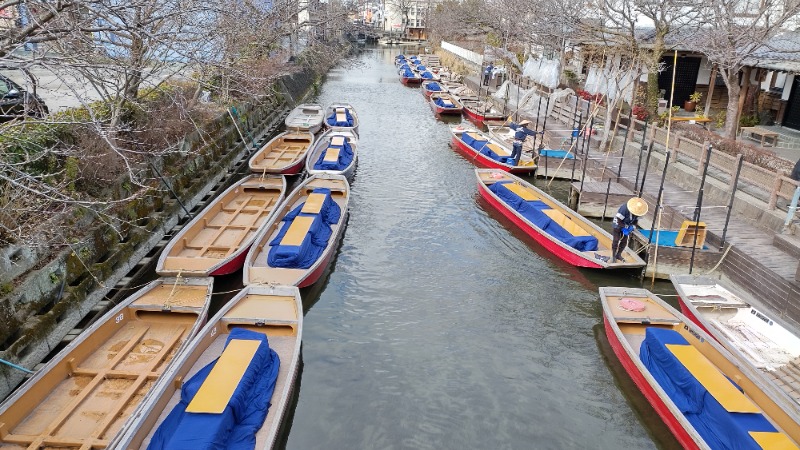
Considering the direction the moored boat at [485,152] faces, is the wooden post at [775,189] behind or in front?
behind

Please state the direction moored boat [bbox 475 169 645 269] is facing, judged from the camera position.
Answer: facing away from the viewer and to the left of the viewer

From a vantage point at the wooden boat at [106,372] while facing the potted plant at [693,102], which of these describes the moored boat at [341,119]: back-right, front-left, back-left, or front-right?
front-left

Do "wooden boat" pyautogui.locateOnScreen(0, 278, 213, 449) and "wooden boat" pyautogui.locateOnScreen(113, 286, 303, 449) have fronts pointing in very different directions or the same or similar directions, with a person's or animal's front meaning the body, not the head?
same or similar directions

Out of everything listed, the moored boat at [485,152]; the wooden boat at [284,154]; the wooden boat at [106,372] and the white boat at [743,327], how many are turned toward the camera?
0

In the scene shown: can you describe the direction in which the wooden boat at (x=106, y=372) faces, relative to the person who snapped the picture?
facing away from the viewer and to the right of the viewer

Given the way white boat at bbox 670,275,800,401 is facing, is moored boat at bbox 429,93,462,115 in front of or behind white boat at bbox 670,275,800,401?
in front

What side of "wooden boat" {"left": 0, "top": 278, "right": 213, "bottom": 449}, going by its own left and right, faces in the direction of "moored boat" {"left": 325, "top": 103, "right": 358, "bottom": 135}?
front

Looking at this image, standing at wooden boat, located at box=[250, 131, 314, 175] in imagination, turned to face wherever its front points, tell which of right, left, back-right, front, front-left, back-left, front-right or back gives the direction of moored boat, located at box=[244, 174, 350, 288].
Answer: back-right

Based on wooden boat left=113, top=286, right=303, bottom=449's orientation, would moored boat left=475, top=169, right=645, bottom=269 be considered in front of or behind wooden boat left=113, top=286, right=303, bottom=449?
in front

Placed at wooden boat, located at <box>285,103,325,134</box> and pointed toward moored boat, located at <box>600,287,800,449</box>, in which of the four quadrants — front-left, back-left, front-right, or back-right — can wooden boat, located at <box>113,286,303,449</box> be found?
front-right

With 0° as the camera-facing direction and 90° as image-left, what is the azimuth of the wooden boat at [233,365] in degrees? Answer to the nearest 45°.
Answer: approximately 225°

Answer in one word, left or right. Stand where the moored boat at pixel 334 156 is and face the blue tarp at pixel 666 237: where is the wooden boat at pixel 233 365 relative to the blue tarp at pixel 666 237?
right

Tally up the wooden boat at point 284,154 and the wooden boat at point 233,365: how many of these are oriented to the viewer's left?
0

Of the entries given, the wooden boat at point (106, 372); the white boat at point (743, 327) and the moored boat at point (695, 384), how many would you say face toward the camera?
0

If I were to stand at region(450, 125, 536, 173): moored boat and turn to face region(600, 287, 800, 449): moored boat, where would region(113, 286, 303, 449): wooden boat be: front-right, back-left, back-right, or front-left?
front-right

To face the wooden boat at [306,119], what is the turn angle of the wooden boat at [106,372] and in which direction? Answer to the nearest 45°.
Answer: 0° — it already faces it

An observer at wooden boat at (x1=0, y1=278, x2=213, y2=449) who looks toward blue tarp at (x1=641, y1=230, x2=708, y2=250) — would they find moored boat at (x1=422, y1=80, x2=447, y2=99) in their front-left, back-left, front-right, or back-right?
front-left

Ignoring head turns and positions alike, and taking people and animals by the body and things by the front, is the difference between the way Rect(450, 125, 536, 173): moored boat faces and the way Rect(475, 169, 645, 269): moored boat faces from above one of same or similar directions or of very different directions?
same or similar directions

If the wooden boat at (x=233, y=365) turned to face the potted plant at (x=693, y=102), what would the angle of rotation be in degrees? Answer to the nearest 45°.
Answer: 0° — it already faces it
